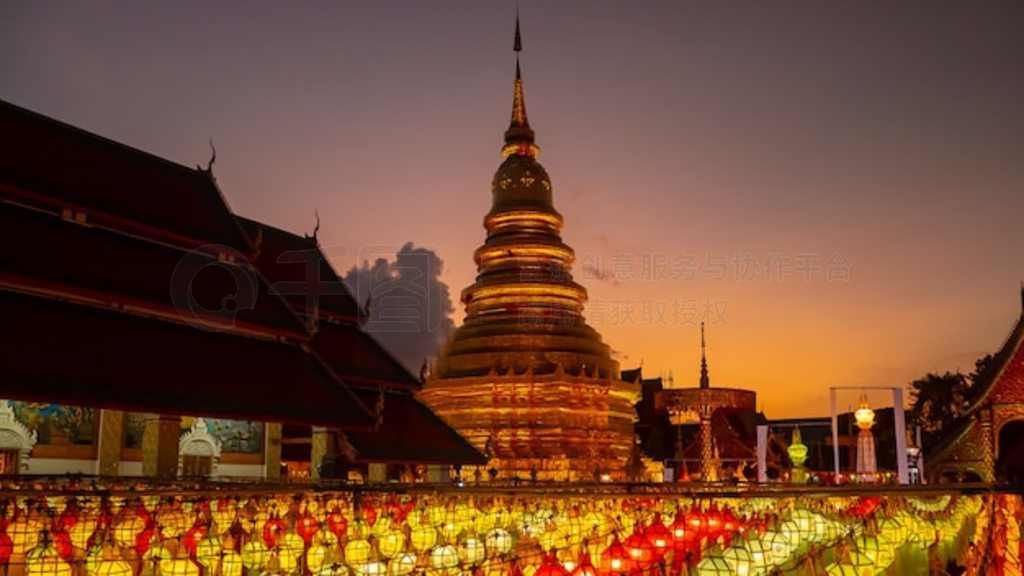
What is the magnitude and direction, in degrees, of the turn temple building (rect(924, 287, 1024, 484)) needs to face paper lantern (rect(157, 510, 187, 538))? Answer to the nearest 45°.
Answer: approximately 45° to its right

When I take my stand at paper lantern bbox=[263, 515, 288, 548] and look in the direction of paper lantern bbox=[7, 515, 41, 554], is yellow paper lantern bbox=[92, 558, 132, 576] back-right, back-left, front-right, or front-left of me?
front-left

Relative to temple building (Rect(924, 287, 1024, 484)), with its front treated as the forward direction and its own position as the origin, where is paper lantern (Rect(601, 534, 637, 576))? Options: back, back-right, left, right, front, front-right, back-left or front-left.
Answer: front

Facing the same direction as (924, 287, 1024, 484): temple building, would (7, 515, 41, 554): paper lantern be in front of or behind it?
in front

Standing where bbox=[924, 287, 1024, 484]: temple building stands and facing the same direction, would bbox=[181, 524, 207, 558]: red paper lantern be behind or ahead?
ahead

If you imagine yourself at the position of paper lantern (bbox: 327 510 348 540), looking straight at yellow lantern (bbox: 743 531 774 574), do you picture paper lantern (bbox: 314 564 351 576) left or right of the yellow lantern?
right

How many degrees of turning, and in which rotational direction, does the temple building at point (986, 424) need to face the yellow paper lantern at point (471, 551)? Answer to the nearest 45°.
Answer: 0° — it already faces it

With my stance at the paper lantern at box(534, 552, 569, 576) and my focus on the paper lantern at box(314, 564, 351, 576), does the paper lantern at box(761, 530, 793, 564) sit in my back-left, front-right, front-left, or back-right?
back-right

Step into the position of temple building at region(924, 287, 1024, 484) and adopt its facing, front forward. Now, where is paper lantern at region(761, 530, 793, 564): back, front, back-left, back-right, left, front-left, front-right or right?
front

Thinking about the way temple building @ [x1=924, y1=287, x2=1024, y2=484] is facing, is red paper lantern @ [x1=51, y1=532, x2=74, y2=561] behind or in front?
in front

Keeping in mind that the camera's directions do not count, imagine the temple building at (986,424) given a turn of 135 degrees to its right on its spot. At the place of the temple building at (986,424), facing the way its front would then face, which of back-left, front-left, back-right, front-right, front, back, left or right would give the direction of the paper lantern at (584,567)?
back-left

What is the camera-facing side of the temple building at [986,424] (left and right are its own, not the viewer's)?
front

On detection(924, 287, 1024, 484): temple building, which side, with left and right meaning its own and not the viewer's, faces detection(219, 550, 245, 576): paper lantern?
front

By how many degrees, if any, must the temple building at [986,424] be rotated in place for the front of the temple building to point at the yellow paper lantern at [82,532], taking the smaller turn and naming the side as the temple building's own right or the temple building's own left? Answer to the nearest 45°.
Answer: approximately 45° to the temple building's own right

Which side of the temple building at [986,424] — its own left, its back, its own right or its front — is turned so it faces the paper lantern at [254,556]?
front
